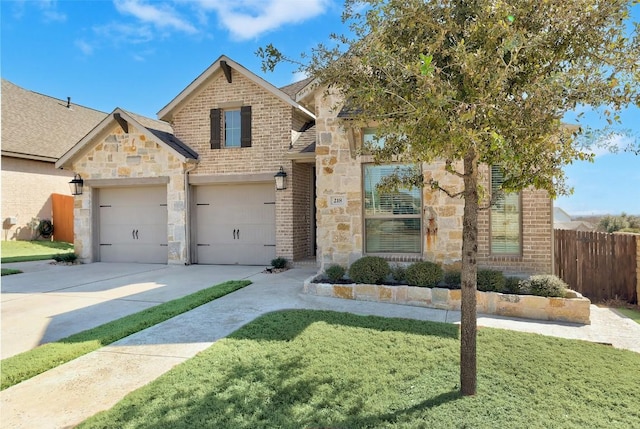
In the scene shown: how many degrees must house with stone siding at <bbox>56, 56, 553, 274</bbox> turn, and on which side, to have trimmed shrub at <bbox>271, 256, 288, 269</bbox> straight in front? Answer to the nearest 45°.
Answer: approximately 45° to its left

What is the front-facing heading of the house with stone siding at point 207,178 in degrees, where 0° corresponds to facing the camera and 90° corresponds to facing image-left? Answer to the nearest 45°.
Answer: approximately 0°

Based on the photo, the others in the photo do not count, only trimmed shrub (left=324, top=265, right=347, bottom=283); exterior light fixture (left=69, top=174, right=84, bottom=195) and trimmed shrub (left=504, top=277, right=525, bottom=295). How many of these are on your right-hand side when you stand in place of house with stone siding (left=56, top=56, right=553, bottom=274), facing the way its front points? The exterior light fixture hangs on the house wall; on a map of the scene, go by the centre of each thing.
1

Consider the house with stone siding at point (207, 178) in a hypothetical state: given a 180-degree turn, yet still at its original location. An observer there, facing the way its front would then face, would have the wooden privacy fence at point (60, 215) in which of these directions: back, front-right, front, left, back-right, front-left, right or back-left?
front-left
